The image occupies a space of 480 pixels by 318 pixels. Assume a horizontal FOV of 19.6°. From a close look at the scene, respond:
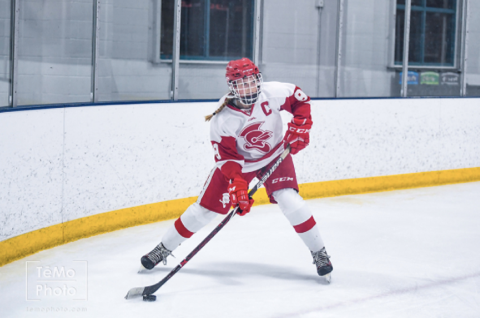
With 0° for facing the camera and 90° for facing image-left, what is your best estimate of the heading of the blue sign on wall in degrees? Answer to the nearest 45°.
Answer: approximately 0°

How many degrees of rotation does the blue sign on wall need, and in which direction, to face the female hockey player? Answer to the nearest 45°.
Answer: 0° — it already faces them

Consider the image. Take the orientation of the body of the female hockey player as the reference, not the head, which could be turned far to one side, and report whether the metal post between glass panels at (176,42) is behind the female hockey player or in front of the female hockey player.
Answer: behind

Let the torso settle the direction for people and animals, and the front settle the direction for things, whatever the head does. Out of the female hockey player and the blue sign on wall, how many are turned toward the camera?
2

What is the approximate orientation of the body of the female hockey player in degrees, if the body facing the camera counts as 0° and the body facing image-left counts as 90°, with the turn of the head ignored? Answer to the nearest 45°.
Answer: approximately 0°
